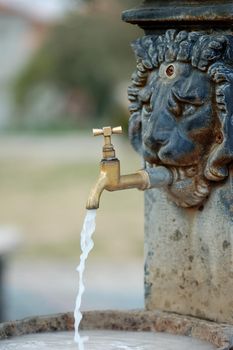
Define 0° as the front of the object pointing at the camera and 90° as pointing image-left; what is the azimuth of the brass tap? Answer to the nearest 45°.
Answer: approximately 90°
